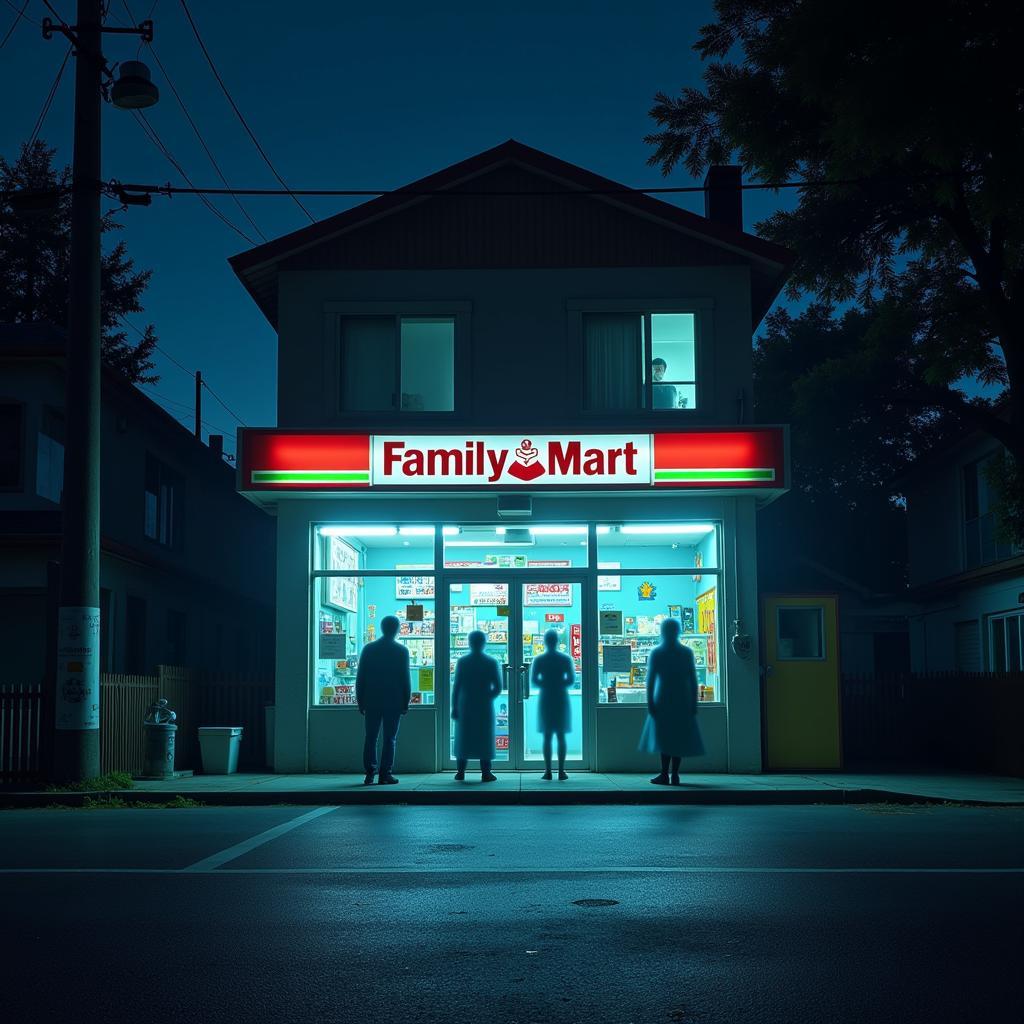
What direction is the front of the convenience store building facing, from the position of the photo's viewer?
facing the viewer

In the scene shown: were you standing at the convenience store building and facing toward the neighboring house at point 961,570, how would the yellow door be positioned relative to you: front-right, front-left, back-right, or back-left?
front-right

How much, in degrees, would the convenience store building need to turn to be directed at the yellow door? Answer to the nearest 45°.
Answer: approximately 90° to its left

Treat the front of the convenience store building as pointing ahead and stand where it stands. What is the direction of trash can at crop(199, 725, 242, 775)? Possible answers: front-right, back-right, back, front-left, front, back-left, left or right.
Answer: right

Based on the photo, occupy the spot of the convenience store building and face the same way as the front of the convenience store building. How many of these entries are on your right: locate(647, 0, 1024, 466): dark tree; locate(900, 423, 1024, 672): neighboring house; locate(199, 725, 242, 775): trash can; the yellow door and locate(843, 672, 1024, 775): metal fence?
1

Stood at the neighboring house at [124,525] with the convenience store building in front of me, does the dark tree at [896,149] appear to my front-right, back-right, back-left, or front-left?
front-left

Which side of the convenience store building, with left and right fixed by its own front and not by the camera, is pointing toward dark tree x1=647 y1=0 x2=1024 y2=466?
left

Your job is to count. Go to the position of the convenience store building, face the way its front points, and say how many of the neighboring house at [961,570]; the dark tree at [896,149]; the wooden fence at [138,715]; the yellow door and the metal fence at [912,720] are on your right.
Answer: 1

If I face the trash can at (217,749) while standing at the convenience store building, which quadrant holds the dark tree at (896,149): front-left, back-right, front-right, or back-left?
back-right

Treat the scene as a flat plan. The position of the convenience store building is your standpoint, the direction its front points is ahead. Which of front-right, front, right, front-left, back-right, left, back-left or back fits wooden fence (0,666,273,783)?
right

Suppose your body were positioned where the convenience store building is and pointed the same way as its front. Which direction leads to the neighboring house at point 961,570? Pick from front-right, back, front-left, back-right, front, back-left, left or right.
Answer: back-left

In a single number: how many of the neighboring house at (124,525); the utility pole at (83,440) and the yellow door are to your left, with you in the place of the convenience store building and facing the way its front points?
1
